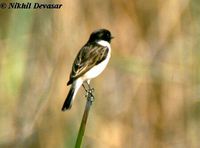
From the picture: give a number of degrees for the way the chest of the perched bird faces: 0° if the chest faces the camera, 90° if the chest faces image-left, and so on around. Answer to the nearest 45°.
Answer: approximately 270°
